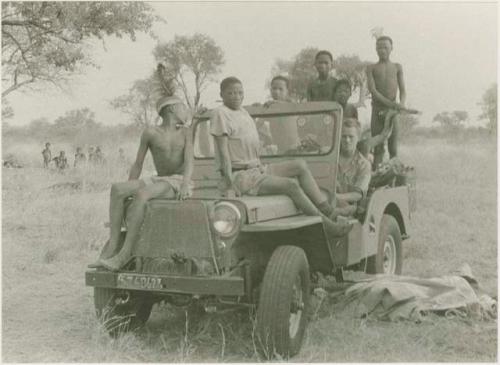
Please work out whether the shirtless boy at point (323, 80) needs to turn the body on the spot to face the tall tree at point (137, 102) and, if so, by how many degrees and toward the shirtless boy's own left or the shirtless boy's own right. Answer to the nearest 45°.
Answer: approximately 135° to the shirtless boy's own right

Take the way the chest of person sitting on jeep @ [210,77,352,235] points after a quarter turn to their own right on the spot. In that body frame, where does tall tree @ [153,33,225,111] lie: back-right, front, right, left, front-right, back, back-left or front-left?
back-right

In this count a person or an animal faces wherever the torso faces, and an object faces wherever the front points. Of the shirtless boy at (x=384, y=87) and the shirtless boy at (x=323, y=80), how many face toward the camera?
2

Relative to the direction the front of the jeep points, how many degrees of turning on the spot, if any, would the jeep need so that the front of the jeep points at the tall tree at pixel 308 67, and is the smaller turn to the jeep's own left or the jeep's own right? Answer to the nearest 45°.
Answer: approximately 135° to the jeep's own right

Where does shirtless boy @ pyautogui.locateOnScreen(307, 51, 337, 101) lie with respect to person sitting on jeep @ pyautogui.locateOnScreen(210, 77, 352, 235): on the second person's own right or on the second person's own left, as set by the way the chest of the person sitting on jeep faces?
on the second person's own left

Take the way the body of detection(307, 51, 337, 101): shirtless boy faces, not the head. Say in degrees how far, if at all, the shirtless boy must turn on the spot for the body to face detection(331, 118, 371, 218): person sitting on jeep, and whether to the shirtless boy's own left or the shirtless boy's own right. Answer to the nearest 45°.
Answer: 0° — they already face them

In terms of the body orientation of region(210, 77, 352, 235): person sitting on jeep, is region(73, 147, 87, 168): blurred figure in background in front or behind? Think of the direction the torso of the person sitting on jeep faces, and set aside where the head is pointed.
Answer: behind

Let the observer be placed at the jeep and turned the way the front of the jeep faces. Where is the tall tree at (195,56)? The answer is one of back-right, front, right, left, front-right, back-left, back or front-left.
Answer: back-right

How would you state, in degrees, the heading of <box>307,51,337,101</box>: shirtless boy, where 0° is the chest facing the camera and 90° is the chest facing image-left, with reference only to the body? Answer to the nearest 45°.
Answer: approximately 0°

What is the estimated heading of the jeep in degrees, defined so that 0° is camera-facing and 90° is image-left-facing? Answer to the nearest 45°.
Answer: approximately 45°
